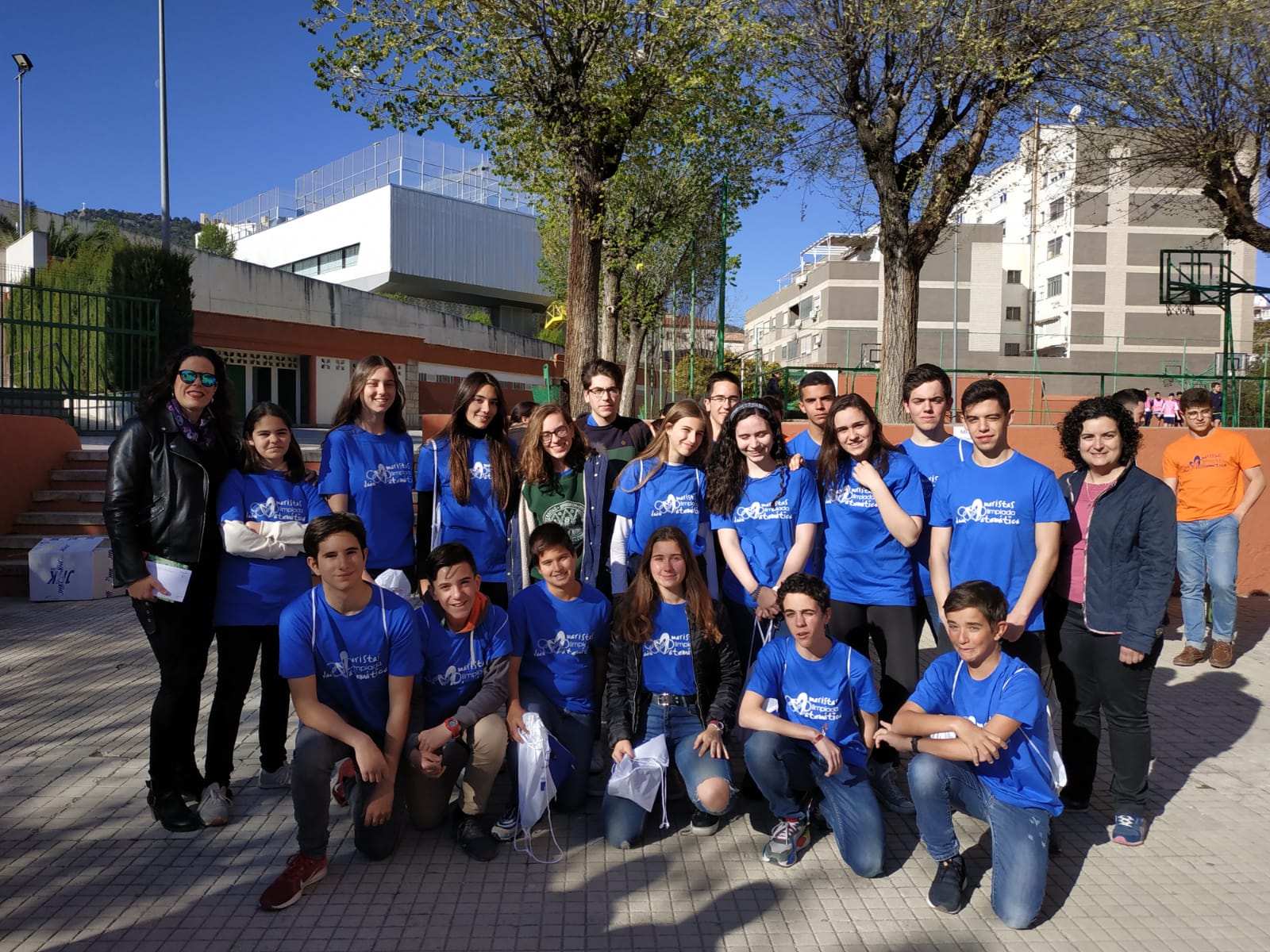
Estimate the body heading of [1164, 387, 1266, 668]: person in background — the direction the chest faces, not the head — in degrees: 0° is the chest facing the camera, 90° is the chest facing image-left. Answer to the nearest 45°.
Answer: approximately 0°

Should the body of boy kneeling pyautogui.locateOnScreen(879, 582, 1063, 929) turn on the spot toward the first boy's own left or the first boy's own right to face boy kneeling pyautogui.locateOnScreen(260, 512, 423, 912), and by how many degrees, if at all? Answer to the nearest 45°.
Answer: approximately 45° to the first boy's own right

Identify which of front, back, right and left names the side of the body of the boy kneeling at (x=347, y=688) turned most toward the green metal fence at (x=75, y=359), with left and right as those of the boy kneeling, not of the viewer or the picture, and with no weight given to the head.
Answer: back

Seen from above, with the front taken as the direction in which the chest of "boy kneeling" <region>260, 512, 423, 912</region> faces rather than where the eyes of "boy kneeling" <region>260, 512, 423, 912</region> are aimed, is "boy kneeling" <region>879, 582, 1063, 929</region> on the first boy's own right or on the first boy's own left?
on the first boy's own left

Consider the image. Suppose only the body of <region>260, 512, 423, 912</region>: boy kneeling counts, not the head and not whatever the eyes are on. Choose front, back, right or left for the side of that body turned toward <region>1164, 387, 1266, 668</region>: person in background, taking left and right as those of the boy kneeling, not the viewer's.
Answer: left

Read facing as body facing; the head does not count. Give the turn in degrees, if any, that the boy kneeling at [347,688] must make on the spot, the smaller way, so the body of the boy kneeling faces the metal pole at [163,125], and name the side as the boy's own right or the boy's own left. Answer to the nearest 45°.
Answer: approximately 180°

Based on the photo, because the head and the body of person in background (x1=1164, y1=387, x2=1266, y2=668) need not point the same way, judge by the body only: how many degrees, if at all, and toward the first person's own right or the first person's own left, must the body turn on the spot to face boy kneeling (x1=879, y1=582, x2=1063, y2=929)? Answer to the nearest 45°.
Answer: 0° — they already face them

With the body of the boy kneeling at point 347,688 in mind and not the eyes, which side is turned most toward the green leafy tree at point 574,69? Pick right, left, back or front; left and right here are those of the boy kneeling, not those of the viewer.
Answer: back
